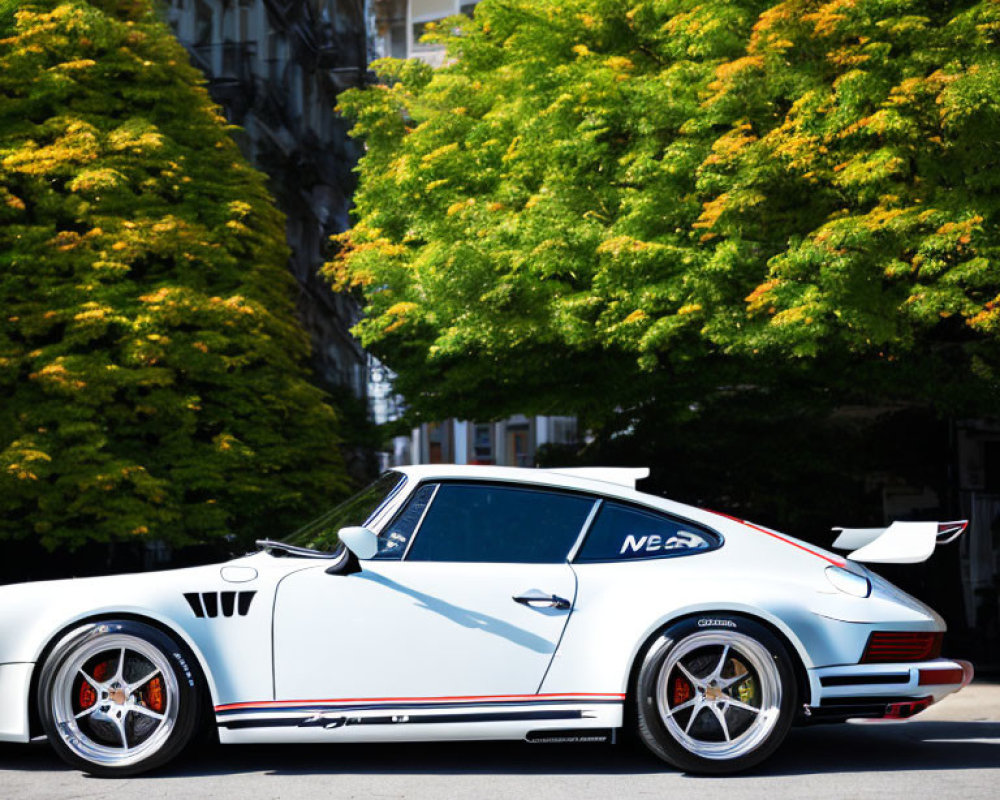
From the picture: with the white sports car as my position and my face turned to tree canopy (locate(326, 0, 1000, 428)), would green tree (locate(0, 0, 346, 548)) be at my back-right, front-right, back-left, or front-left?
front-left

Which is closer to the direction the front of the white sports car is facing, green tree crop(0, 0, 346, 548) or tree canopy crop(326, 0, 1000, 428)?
the green tree

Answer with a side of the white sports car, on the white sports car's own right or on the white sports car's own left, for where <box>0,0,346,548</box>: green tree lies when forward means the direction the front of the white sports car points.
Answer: on the white sports car's own right

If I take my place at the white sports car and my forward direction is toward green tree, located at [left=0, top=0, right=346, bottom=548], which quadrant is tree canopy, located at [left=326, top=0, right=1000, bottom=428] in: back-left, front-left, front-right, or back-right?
front-right

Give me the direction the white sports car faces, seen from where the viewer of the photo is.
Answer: facing to the left of the viewer

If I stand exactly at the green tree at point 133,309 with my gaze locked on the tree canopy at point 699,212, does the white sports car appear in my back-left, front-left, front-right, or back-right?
front-right

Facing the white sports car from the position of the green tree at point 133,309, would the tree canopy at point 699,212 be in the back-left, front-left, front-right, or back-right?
front-left

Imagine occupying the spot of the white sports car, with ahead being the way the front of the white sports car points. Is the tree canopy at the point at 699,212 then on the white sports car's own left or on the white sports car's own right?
on the white sports car's own right
